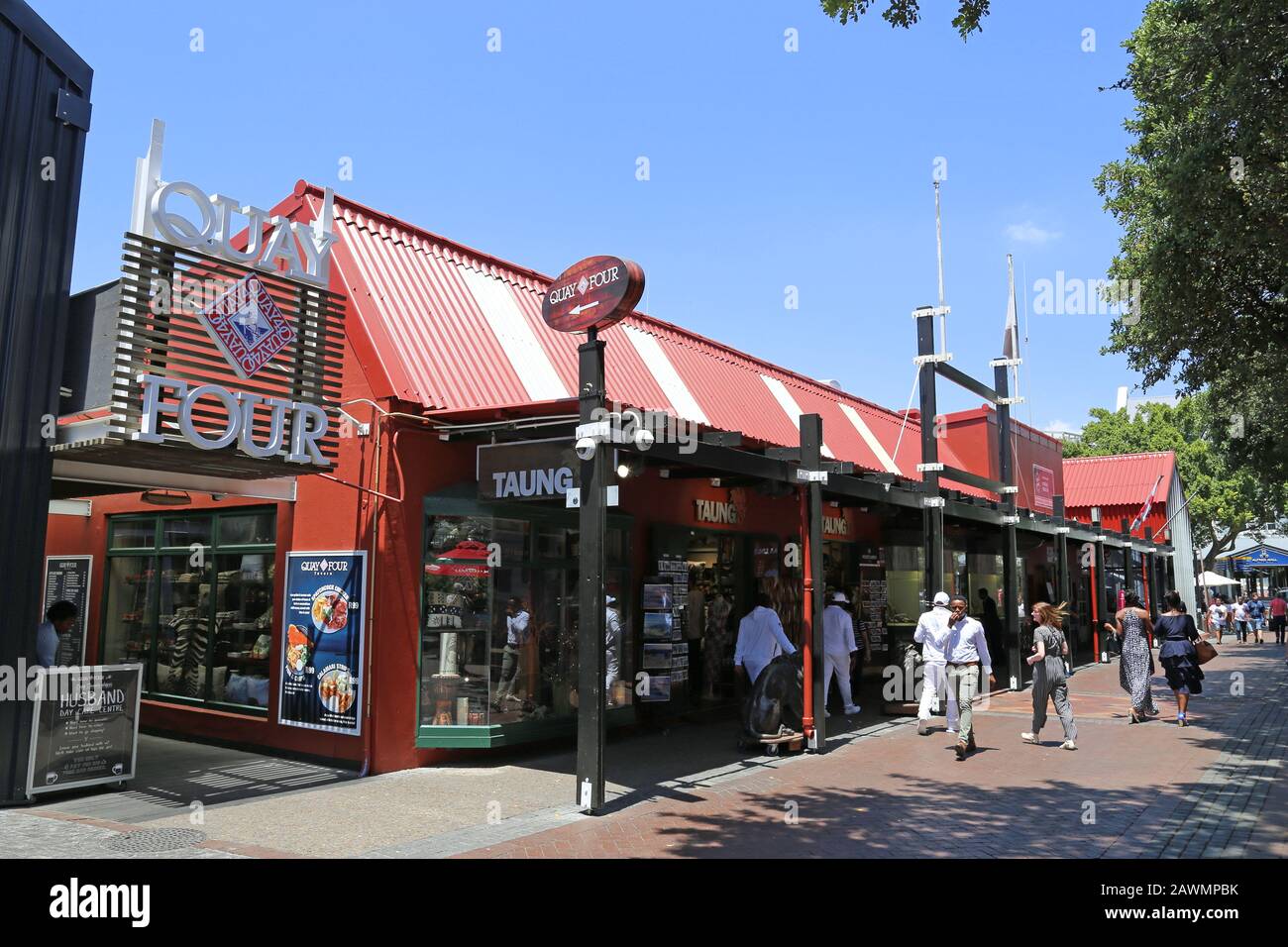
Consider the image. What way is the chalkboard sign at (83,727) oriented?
toward the camera

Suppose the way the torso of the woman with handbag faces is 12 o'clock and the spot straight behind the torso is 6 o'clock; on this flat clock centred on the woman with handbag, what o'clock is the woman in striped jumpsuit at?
The woman in striped jumpsuit is roughly at 7 o'clock from the woman with handbag.

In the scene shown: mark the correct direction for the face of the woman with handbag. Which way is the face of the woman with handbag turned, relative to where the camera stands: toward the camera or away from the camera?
away from the camera

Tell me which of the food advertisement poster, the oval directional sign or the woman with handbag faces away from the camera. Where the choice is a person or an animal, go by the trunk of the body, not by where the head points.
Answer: the woman with handbag

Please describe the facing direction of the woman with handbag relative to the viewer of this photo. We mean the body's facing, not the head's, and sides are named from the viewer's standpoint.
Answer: facing away from the viewer

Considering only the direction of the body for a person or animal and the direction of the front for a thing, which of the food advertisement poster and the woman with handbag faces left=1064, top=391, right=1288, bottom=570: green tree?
the woman with handbag

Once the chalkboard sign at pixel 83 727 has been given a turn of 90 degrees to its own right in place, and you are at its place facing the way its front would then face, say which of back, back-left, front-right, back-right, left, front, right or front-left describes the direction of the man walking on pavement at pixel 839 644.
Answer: back

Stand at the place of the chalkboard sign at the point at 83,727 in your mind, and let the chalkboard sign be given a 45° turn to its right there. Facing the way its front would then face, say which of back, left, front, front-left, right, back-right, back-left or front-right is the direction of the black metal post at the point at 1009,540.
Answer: back-left

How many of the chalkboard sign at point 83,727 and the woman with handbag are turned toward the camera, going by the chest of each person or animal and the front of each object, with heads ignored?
1

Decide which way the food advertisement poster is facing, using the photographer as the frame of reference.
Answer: facing the viewer and to the left of the viewer

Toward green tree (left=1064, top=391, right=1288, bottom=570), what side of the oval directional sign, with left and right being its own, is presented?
back

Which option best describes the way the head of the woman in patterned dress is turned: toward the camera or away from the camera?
away from the camera
